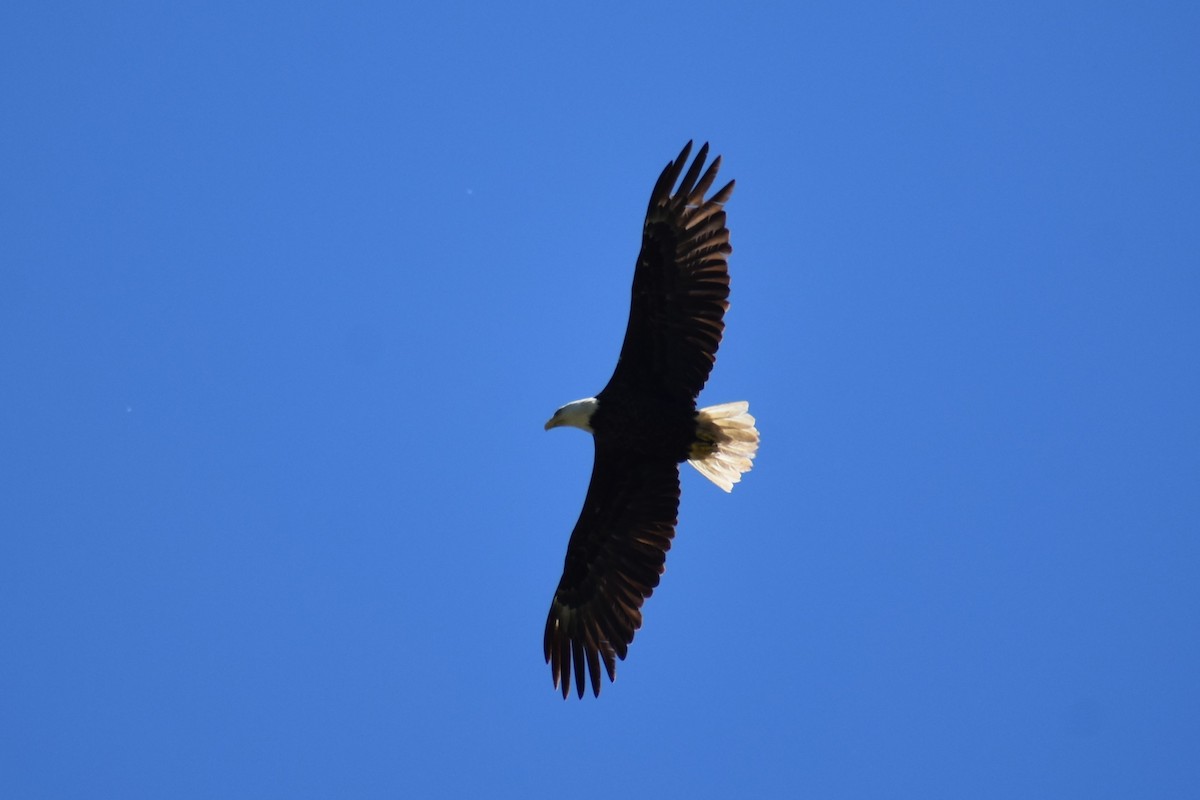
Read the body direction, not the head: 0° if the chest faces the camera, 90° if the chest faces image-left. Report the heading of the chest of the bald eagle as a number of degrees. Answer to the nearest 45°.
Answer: approximately 90°
